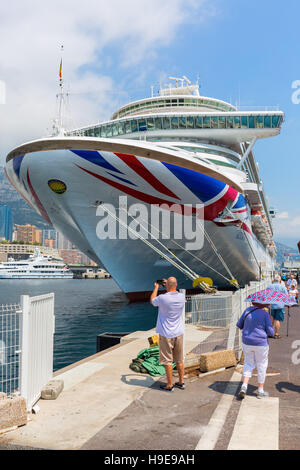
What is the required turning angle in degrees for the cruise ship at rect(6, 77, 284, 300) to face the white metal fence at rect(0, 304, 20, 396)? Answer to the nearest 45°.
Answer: approximately 45° to its left

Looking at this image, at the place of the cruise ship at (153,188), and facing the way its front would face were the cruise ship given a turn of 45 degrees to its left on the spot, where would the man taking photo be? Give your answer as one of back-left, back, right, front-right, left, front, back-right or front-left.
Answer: front

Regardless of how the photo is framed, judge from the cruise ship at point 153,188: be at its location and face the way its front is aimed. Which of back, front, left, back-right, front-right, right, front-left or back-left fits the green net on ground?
front-left

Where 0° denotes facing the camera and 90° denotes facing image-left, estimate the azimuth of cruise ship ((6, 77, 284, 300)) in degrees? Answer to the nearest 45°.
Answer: approximately 45°

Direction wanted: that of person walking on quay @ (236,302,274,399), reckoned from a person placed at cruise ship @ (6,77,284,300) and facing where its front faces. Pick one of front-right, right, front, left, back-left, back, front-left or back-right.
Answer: front-left
